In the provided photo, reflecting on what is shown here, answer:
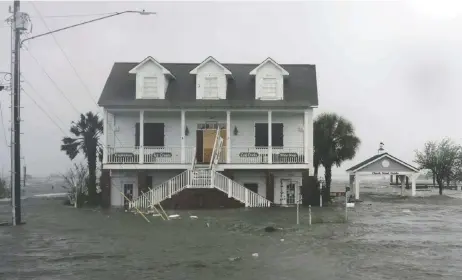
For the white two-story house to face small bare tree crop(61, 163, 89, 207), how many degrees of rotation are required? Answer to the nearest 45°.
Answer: approximately 135° to its right

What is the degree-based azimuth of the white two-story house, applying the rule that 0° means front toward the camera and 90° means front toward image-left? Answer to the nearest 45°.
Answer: approximately 0°

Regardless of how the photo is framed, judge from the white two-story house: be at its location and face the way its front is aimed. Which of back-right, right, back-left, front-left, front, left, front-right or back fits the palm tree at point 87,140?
back-right

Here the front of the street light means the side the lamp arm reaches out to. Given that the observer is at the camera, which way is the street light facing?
facing to the right of the viewer

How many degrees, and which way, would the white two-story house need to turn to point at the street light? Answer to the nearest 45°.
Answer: approximately 45° to its right

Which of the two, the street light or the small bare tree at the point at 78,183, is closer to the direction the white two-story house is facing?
the street light

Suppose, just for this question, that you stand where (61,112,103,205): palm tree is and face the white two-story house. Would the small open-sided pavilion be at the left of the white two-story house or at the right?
left

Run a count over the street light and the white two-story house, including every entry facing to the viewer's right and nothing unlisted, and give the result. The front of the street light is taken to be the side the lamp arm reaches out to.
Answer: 1

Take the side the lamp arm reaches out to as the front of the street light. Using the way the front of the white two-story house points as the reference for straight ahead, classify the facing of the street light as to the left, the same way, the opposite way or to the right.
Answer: to the left
